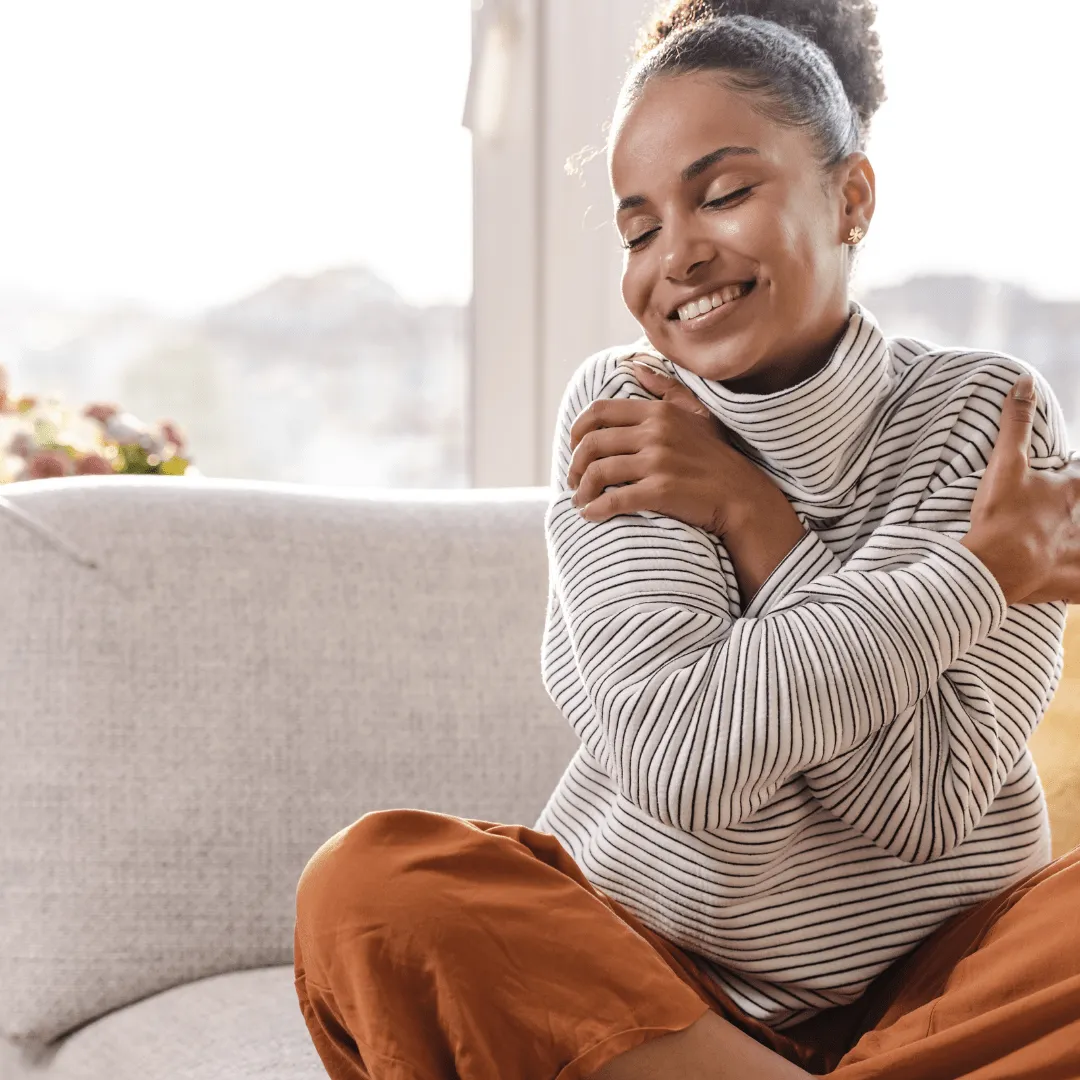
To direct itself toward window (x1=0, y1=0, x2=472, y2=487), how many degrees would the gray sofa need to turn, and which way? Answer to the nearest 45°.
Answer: approximately 180°

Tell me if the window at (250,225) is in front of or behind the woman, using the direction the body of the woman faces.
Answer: behind

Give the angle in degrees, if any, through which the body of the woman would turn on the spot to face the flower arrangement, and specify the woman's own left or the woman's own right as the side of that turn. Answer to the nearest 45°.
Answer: approximately 135° to the woman's own right

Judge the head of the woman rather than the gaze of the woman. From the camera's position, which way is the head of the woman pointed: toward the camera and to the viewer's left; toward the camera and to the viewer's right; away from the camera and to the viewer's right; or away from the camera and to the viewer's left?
toward the camera and to the viewer's left

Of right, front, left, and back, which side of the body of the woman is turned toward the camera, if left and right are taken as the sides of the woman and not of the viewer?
front
